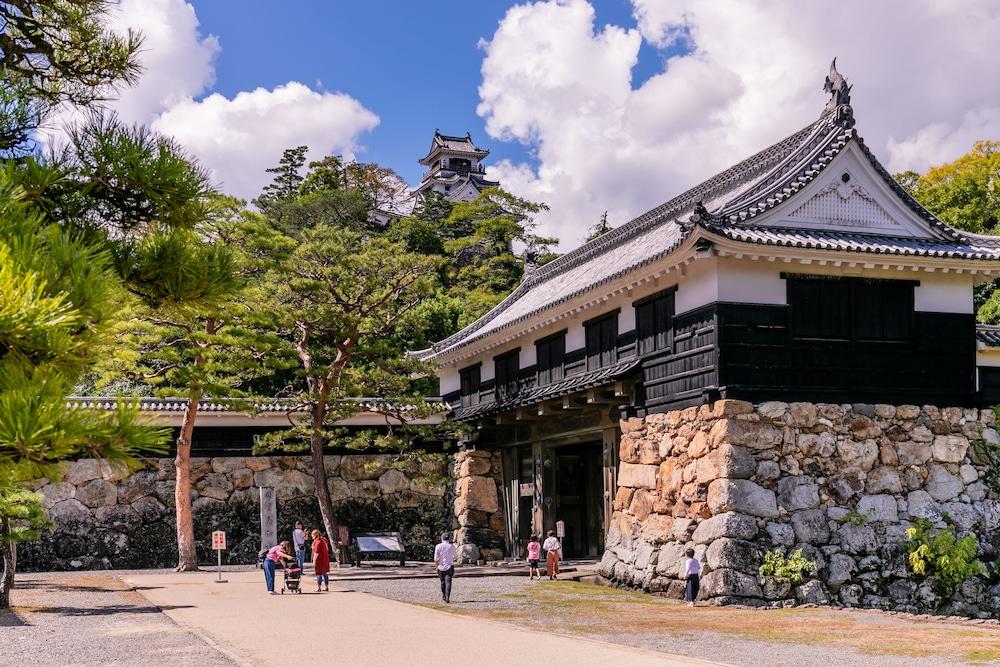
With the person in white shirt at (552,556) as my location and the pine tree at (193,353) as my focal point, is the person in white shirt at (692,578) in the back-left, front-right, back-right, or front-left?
back-left

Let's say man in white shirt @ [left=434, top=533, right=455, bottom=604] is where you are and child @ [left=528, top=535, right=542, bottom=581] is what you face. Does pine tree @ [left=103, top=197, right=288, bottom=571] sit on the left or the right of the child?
left

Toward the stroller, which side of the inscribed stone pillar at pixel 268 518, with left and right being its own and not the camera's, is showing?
front

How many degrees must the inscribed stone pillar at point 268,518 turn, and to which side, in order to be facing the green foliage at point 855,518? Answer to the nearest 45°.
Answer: approximately 45° to its left

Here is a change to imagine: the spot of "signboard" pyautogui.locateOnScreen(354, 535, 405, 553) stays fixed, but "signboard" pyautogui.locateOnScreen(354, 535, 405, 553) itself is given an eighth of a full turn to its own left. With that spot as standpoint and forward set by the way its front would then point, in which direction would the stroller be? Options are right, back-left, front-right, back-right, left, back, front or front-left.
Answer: front-right

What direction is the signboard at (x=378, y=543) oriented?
toward the camera

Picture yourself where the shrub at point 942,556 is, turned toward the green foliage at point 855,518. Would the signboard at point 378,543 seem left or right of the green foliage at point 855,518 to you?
right

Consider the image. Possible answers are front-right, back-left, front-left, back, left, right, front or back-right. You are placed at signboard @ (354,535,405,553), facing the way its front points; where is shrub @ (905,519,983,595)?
front-left

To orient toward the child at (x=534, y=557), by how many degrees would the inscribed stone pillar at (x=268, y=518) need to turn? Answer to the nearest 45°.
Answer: approximately 45° to its left

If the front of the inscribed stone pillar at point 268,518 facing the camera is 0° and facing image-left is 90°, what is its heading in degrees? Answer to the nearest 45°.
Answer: approximately 0°
